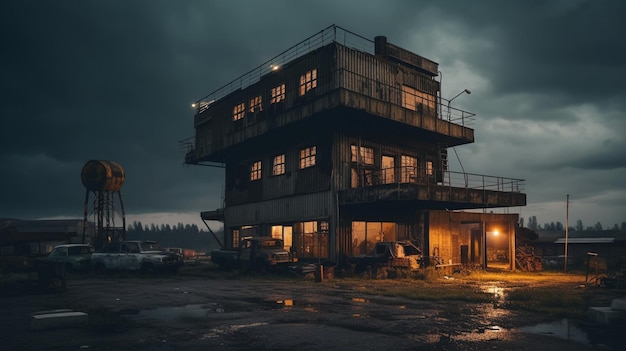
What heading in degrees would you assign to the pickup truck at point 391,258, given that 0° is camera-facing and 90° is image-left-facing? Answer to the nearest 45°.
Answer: approximately 90°

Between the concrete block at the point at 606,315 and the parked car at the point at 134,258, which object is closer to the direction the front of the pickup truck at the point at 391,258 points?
the parked car

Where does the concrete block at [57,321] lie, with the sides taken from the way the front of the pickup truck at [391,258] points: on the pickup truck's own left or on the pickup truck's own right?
on the pickup truck's own left

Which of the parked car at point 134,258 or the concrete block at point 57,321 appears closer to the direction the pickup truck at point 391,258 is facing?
the parked car

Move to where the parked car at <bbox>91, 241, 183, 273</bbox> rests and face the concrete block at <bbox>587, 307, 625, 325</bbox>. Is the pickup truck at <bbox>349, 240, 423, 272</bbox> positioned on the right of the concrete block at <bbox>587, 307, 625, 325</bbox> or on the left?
left

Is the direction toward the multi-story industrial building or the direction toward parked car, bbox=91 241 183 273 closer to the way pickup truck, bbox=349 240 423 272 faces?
the parked car

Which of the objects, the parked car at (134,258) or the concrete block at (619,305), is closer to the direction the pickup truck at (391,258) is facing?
the parked car
